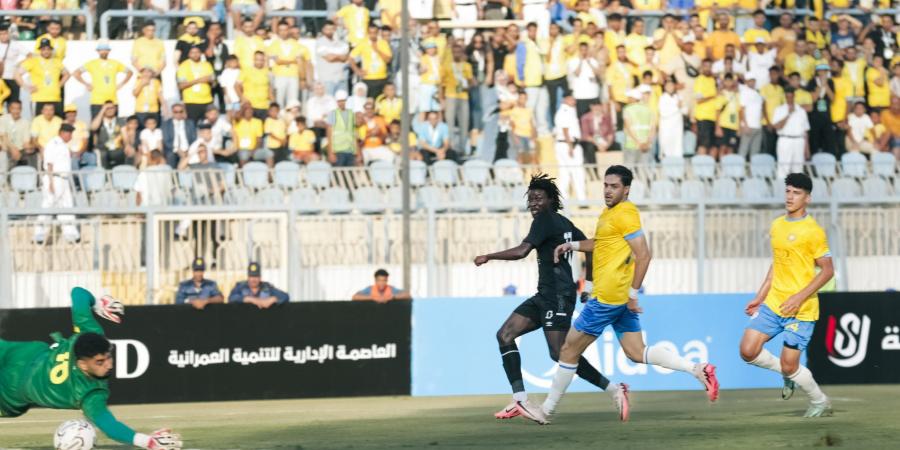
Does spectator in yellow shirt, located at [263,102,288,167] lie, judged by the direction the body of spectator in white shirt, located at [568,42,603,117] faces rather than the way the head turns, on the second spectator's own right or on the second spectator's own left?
on the second spectator's own right

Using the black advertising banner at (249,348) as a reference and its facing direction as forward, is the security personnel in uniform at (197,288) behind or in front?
behind

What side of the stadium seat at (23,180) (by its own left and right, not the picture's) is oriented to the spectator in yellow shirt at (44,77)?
back

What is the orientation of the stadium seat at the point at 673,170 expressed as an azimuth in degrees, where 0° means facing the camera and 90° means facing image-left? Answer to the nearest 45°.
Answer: approximately 0°

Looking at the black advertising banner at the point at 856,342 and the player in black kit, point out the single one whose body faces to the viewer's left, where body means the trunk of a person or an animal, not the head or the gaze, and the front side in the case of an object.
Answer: the player in black kit

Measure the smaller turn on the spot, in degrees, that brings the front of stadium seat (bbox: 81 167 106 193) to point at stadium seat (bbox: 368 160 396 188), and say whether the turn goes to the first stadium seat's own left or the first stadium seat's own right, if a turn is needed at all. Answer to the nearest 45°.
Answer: approximately 90° to the first stadium seat's own left

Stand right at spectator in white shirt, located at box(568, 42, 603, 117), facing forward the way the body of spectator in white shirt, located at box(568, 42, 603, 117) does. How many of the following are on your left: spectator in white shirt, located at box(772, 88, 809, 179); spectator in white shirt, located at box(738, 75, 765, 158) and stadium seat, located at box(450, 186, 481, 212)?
2

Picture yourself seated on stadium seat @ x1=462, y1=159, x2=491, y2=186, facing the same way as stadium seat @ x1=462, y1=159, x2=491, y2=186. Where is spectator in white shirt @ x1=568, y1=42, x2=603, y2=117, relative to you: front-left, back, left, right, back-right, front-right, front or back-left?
back-left
